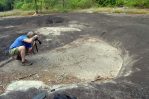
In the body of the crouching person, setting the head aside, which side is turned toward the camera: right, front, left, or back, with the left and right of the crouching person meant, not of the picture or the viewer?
right
